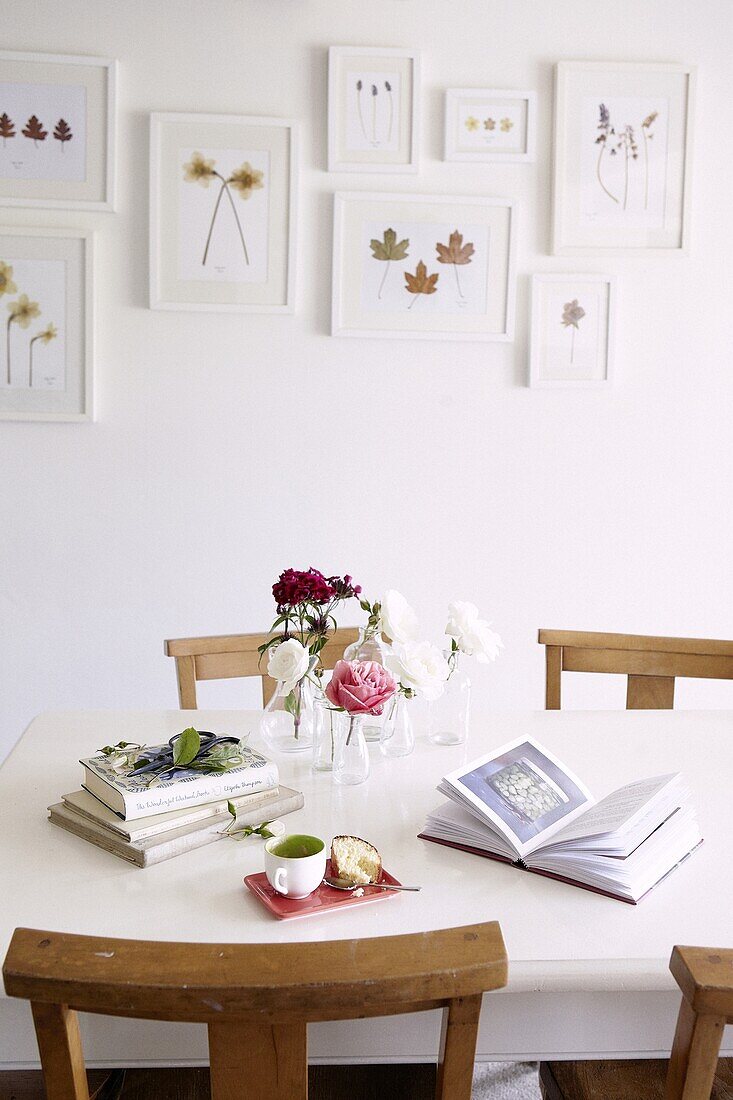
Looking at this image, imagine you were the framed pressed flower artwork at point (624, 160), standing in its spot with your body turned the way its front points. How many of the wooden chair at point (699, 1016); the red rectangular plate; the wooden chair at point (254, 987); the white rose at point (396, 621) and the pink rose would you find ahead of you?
5

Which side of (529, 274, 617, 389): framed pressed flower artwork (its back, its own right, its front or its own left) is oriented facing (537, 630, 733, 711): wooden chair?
front

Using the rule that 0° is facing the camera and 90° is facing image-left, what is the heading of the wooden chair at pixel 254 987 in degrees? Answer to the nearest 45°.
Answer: approximately 180°

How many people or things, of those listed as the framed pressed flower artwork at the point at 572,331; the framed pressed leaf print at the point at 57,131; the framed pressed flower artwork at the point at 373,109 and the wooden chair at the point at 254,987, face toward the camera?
3

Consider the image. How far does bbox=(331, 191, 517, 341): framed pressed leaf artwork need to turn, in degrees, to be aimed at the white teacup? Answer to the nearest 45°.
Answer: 0° — it already faces it

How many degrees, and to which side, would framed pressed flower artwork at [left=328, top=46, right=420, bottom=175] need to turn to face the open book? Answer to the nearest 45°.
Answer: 0° — it already faces it

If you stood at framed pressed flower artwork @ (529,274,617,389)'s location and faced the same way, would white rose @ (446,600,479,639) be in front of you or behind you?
in front

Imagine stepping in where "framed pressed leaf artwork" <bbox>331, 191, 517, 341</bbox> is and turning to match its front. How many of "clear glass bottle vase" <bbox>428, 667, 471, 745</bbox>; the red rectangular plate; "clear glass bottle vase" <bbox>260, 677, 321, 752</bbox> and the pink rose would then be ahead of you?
4
